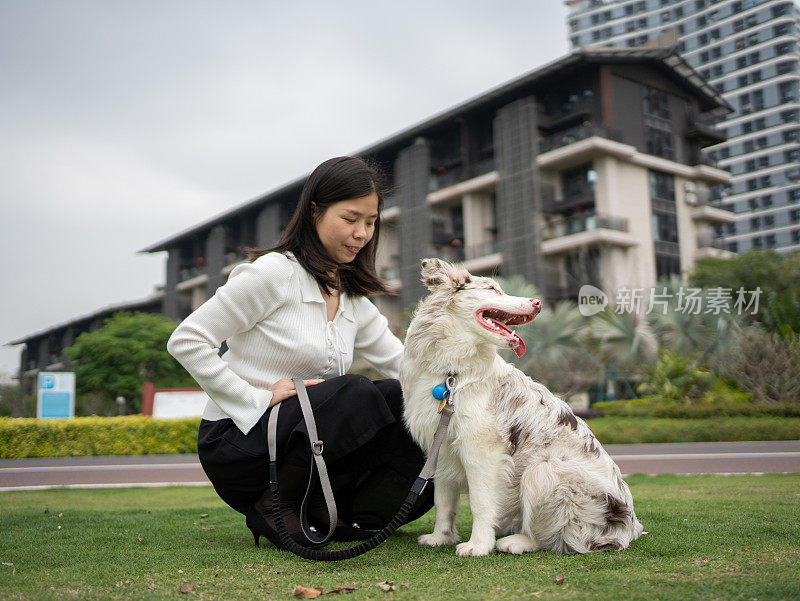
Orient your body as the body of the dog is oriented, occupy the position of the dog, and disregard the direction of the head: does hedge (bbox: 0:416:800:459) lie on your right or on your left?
on your right

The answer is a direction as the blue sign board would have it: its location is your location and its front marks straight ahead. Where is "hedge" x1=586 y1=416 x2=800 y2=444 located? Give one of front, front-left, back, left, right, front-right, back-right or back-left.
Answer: front-left

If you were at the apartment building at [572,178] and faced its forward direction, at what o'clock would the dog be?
The dog is roughly at 11 o'clock from the apartment building.

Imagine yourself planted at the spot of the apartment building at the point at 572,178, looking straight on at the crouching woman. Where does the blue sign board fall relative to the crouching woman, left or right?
right

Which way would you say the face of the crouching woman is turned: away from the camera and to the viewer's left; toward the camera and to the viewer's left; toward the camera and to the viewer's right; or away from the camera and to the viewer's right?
toward the camera and to the viewer's right

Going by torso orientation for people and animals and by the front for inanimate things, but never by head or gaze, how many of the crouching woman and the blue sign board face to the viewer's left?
0

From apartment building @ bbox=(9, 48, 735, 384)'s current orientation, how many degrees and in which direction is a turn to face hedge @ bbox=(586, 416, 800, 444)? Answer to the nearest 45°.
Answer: approximately 45° to its left

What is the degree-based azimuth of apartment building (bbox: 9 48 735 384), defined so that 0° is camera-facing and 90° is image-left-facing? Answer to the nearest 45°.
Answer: approximately 45°

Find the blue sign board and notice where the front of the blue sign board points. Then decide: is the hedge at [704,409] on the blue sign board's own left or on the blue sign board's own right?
on the blue sign board's own left

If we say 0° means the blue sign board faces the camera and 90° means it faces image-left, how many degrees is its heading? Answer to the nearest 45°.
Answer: approximately 0°
